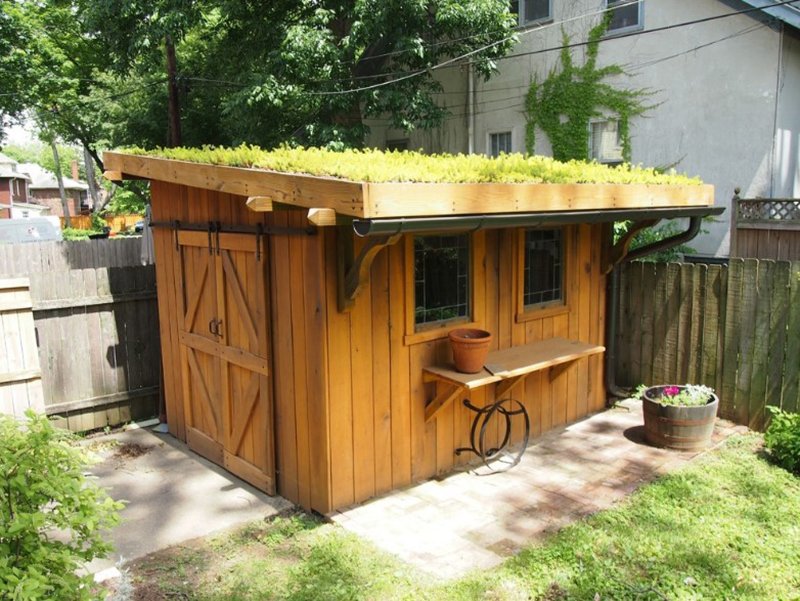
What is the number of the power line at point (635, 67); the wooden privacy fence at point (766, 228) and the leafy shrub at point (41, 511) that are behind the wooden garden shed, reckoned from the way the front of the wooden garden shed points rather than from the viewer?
2

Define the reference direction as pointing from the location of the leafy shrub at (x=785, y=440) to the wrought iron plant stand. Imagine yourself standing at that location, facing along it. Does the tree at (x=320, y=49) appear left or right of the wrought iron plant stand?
right

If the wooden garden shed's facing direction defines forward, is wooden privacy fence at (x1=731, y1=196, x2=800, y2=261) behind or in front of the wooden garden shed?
behind

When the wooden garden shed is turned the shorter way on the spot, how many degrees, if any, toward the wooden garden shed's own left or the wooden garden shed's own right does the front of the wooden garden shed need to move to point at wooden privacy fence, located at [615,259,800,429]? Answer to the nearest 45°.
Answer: approximately 135° to the wooden garden shed's own left

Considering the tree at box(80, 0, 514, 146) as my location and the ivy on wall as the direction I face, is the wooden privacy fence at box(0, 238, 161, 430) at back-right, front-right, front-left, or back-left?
back-right

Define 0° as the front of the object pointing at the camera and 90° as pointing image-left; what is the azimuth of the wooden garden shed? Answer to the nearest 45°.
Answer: approximately 45°

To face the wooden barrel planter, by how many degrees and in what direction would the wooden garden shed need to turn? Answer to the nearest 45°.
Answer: approximately 135° to its left

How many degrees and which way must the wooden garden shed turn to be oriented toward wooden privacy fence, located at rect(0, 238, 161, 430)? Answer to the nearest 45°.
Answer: approximately 90° to its right

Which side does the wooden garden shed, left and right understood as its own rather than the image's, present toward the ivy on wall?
back

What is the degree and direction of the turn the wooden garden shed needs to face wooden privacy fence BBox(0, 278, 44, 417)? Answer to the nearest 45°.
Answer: approximately 45° to its right

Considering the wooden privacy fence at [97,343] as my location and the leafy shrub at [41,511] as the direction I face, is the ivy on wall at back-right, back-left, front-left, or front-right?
back-left

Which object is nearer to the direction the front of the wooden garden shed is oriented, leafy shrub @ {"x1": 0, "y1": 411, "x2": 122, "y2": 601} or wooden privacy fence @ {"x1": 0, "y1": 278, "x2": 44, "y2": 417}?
the leafy shrub
